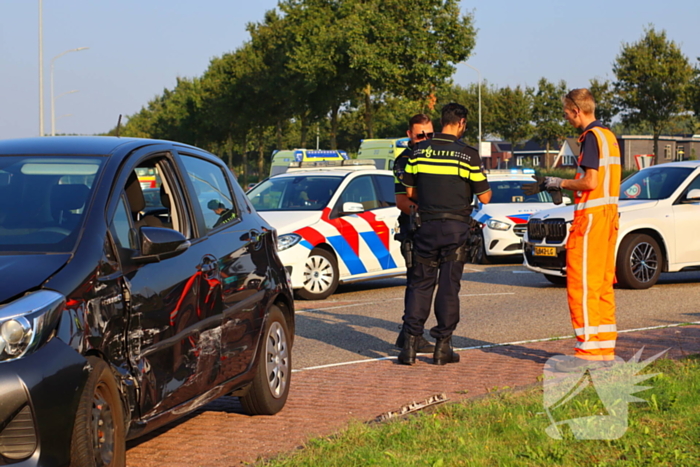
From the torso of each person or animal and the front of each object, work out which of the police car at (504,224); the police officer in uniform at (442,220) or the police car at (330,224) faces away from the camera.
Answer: the police officer in uniform

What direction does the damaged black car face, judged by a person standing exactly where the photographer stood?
facing the viewer and to the left of the viewer

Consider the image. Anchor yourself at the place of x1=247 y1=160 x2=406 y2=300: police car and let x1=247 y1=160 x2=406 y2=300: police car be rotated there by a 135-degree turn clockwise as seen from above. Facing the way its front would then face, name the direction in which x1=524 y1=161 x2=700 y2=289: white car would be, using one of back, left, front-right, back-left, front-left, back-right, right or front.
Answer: right

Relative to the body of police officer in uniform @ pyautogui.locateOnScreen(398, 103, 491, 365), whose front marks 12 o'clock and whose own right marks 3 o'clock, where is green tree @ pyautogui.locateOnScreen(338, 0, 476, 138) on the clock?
The green tree is roughly at 12 o'clock from the police officer in uniform.

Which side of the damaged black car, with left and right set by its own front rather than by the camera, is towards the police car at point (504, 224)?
back

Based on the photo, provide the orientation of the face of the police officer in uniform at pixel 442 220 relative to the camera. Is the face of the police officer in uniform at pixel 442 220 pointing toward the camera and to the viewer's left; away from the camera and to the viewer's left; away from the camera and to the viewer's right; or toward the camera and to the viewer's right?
away from the camera and to the viewer's right

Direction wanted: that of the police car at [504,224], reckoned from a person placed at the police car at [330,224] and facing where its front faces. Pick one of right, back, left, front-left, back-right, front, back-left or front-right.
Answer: back

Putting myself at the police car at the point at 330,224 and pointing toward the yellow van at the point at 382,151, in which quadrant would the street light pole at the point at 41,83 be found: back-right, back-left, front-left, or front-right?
front-left

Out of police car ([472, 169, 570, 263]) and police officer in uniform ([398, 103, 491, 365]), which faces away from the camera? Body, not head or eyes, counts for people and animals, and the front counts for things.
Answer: the police officer in uniform

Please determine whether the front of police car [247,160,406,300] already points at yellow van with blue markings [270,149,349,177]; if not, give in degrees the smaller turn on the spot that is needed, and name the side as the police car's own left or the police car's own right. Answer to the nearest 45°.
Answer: approximately 135° to the police car's own right

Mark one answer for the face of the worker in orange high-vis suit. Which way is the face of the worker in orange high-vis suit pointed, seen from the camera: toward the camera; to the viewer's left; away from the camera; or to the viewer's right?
to the viewer's left

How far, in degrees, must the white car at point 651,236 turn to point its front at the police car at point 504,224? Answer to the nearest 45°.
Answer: approximately 90° to its right

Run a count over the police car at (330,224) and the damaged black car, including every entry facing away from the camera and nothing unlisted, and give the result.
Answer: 0

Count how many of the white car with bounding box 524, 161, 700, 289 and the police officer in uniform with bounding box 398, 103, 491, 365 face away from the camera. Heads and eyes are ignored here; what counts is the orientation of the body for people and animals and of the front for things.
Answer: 1

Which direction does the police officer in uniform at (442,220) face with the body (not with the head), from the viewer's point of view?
away from the camera

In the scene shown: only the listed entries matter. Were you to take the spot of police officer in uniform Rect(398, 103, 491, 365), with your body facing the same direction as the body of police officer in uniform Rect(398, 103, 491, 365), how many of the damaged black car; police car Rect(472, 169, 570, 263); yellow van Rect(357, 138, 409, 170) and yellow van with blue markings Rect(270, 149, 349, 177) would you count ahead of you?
3

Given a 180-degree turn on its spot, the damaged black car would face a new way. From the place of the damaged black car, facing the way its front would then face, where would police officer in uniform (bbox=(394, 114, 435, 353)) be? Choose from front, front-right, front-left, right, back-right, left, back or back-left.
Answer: front

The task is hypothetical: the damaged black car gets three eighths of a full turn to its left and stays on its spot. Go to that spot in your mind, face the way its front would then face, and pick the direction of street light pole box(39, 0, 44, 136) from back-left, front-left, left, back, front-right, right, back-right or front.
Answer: left
